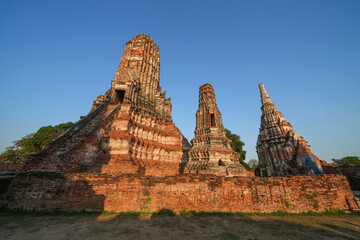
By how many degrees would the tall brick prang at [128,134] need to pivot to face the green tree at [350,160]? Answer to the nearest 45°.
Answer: approximately 135° to its left

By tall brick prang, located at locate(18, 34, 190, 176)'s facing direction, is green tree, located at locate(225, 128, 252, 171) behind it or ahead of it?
behind

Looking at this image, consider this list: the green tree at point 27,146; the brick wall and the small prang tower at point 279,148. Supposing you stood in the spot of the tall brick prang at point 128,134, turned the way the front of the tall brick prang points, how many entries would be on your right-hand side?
1

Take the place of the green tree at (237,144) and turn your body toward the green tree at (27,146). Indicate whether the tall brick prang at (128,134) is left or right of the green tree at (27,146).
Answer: left

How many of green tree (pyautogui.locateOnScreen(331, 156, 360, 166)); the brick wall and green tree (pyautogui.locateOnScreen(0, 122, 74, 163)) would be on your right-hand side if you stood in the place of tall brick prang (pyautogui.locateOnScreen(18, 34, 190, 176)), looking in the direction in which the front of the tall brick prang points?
1

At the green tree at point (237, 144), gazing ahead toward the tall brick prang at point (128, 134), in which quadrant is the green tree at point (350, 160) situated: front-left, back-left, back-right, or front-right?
back-left

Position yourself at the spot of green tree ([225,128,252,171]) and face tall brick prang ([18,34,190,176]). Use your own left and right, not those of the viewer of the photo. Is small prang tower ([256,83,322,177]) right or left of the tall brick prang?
left

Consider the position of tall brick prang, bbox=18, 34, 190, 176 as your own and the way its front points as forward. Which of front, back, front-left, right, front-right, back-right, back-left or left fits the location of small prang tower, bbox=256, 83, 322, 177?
back-left

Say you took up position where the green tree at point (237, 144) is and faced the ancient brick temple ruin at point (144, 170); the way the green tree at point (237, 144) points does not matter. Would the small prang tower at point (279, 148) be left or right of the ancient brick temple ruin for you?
left

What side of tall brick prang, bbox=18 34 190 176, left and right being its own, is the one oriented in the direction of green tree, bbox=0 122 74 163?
right
